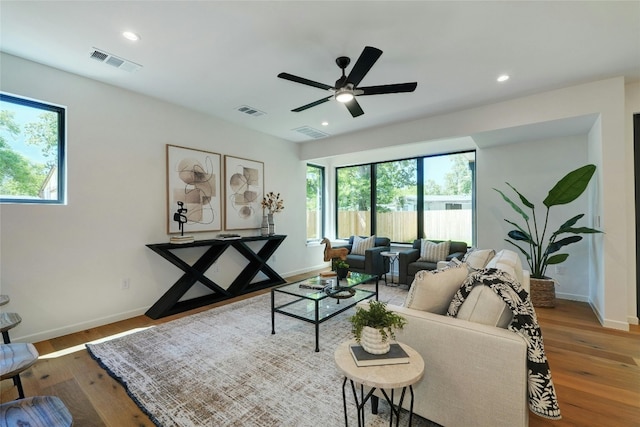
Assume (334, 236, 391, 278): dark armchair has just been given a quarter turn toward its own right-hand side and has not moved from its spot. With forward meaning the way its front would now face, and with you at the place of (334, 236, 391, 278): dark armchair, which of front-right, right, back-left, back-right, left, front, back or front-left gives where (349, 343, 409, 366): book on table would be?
back-left

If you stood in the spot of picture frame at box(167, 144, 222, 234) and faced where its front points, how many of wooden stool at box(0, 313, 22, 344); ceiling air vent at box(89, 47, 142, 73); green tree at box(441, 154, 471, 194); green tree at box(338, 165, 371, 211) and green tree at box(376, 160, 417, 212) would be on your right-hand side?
2

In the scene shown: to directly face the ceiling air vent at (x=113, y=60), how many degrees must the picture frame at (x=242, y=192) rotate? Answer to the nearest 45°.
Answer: approximately 90° to its right

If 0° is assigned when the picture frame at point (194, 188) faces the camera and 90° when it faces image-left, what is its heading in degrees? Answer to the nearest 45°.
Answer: approximately 315°

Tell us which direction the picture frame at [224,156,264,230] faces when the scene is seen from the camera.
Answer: facing the viewer and to the right of the viewer

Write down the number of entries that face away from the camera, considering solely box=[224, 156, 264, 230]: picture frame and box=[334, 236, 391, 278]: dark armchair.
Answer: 0

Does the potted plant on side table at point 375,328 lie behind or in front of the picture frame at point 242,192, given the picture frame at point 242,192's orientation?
in front

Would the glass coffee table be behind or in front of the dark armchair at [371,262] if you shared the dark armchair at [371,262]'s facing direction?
in front

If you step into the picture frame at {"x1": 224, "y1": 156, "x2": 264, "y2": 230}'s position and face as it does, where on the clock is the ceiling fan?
The ceiling fan is roughly at 1 o'clock from the picture frame.

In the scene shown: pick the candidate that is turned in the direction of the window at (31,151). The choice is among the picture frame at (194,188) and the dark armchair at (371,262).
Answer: the dark armchair

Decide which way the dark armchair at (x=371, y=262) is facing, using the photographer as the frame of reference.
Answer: facing the viewer and to the left of the viewer

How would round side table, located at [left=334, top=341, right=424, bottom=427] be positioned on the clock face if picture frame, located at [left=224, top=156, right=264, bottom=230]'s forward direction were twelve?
The round side table is roughly at 1 o'clock from the picture frame.

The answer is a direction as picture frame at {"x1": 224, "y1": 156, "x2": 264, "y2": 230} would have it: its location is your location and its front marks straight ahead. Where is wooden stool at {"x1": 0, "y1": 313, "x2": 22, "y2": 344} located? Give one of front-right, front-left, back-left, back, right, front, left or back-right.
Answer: right
